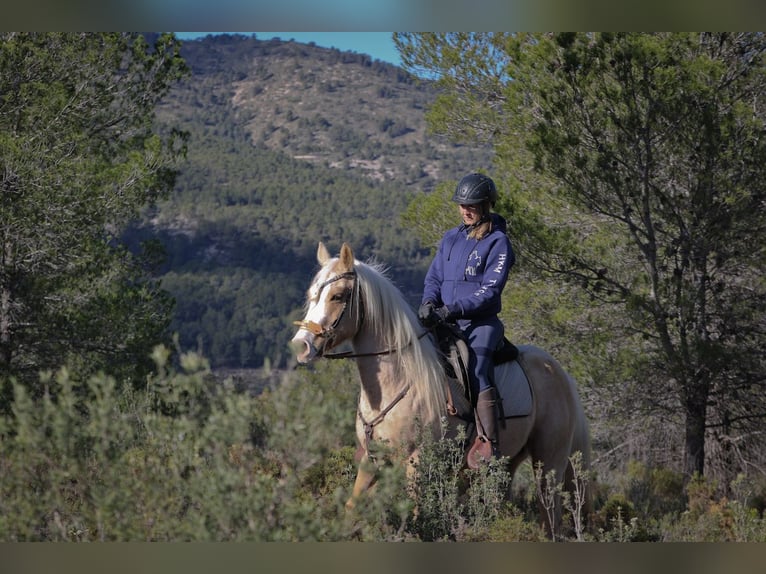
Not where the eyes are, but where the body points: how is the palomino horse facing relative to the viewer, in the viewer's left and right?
facing the viewer and to the left of the viewer

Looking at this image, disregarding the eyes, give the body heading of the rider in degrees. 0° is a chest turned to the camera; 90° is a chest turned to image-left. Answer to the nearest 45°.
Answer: approximately 45°

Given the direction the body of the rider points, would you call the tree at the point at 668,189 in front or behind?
behind

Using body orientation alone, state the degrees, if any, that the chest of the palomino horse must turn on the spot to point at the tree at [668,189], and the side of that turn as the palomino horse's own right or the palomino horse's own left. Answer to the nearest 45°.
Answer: approximately 180°

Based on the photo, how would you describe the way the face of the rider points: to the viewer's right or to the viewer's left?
to the viewer's left
